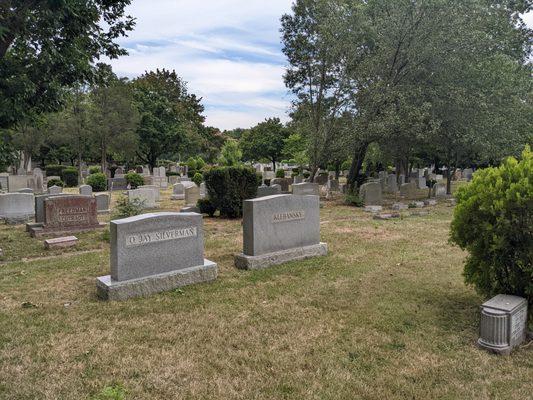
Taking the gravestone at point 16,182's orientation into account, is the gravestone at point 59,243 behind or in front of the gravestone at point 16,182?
in front

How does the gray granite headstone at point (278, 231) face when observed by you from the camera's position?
facing the viewer and to the right of the viewer

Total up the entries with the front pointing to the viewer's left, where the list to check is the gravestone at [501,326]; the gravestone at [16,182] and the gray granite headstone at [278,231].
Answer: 0

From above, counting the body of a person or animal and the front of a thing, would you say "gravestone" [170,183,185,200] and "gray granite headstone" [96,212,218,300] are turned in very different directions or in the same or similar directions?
same or similar directions

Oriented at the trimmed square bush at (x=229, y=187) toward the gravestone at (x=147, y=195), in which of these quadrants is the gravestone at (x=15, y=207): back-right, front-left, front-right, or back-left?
front-left

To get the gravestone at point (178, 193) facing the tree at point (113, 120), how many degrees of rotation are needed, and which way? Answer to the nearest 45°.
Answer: approximately 135° to its left

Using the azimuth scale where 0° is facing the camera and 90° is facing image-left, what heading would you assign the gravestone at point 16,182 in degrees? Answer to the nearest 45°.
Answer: approximately 315°

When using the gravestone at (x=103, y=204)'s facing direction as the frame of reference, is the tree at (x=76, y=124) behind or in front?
behind

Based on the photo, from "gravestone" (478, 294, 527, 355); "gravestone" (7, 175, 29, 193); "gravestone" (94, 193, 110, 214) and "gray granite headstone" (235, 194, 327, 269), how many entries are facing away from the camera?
0

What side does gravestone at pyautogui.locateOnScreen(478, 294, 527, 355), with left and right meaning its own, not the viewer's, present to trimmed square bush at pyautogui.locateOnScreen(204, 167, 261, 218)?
back

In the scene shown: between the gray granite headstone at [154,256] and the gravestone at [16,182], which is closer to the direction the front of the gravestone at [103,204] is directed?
the gray granite headstone

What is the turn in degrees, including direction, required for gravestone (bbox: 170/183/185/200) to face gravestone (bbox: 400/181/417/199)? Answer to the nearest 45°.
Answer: approximately 45° to its left
